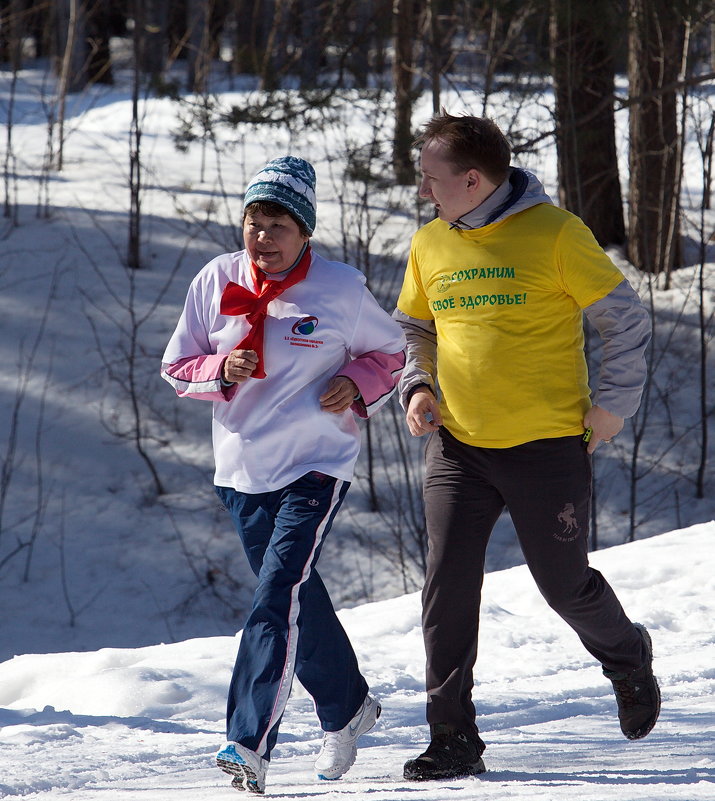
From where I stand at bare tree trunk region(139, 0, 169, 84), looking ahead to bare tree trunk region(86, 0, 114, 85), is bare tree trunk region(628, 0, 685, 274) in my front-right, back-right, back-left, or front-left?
back-left

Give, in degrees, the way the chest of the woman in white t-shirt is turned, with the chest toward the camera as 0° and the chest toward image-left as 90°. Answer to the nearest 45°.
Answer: approximately 45°

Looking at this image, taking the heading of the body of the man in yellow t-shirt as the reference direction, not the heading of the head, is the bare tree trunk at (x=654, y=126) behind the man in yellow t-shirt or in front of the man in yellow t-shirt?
behind

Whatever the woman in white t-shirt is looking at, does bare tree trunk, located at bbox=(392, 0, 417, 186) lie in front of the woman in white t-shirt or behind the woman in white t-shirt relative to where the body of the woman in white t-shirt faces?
behind

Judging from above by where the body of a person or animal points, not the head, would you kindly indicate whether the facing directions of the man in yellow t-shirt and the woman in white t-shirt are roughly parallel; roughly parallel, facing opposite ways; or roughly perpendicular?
roughly parallel

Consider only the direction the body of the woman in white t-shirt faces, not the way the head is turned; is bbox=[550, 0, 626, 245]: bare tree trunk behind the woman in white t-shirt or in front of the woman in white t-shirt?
behind

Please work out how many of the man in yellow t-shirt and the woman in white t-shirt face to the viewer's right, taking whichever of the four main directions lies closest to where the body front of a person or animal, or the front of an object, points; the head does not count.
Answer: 0

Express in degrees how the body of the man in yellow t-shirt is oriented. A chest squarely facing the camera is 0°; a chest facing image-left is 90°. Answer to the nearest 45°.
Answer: approximately 45°

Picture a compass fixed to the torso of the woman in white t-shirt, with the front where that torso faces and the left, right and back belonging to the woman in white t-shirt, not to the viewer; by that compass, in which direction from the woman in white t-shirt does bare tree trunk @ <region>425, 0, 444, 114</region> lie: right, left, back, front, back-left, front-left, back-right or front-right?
back-right
